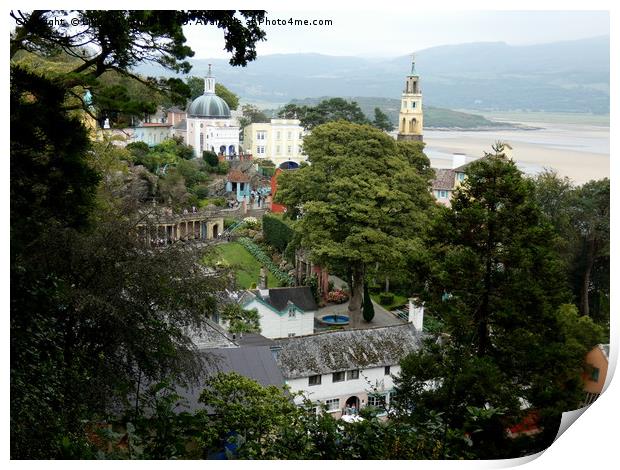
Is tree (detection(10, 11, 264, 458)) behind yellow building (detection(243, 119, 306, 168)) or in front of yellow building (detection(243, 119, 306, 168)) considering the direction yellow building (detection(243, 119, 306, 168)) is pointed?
in front

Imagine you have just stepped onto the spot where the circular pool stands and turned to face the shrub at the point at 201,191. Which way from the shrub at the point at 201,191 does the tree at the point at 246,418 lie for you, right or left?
left

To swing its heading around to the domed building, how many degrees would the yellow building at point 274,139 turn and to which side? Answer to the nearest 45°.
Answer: approximately 45° to its right

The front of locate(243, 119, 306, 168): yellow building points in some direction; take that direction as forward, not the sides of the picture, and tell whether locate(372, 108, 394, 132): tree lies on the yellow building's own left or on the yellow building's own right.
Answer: on the yellow building's own left

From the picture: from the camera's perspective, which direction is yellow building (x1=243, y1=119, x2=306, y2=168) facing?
toward the camera
